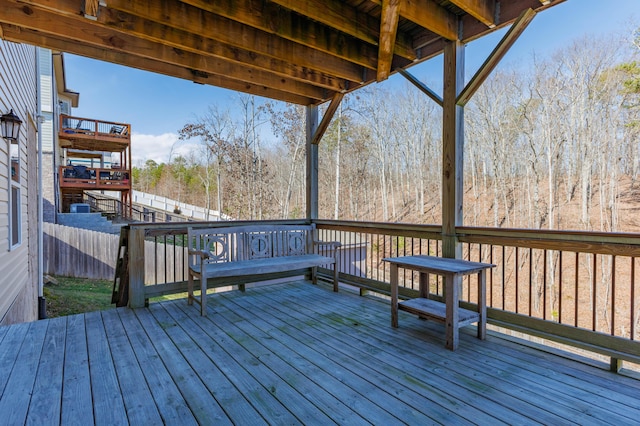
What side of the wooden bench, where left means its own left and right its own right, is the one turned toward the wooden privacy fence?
back

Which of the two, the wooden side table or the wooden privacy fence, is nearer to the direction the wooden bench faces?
the wooden side table

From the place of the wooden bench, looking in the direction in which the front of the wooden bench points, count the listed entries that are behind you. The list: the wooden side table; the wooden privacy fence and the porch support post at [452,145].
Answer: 1

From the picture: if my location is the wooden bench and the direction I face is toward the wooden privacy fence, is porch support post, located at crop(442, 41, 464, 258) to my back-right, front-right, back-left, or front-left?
back-right

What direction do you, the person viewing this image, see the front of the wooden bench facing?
facing the viewer and to the right of the viewer
